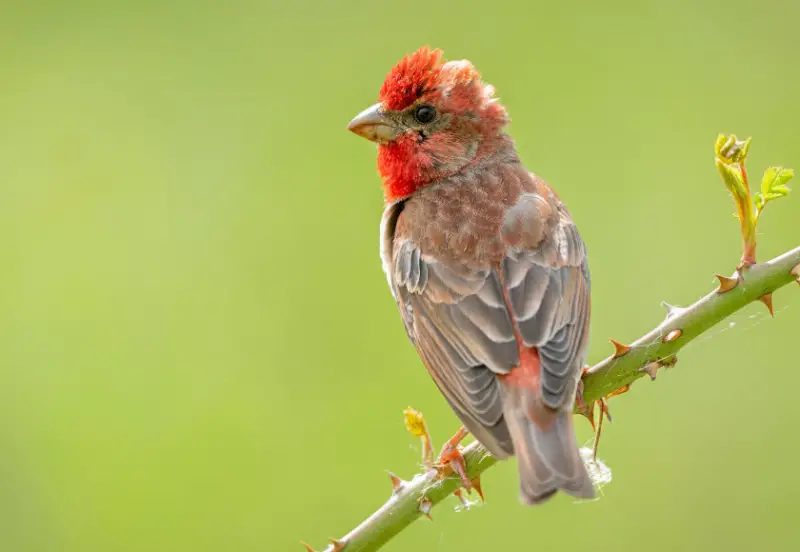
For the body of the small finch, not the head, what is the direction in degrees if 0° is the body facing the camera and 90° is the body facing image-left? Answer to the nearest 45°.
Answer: approximately 135°
